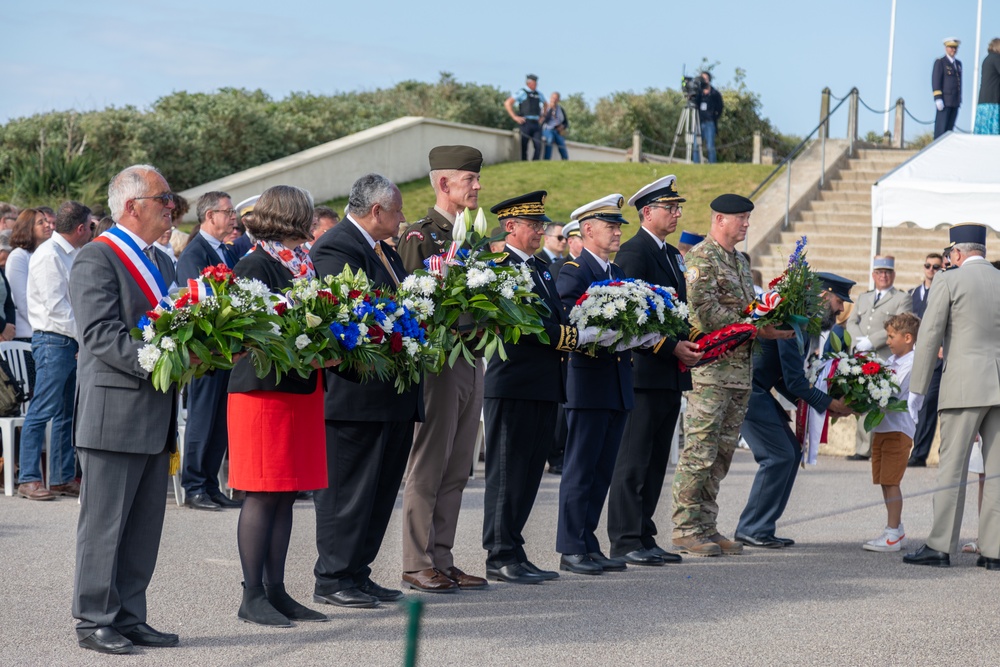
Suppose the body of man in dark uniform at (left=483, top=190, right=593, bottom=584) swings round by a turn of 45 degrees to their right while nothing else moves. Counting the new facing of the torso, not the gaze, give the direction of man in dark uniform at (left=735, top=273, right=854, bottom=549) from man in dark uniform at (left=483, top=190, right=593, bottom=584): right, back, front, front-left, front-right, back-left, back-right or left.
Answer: back-left

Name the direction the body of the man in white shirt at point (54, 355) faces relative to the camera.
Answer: to the viewer's right

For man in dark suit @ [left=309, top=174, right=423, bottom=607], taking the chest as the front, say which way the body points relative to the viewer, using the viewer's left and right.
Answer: facing to the right of the viewer

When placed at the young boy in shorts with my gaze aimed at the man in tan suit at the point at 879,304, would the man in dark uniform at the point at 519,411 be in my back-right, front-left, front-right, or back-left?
back-left

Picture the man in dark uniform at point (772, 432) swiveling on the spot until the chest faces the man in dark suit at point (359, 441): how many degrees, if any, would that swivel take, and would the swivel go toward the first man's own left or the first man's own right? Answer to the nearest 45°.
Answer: approximately 135° to the first man's own right

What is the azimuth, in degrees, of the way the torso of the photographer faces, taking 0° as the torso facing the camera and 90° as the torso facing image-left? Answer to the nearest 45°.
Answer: approximately 45°

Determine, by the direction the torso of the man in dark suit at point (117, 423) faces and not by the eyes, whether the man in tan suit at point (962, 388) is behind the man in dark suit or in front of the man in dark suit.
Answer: in front

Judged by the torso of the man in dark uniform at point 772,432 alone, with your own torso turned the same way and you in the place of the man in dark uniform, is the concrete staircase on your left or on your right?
on your left

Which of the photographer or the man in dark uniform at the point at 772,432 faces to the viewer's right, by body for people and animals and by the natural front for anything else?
the man in dark uniform

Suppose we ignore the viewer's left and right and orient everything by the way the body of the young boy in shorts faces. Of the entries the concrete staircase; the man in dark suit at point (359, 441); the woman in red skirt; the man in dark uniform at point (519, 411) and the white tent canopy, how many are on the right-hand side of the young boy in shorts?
2

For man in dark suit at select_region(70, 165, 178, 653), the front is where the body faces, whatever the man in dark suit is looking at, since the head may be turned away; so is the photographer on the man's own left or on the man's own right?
on the man's own left

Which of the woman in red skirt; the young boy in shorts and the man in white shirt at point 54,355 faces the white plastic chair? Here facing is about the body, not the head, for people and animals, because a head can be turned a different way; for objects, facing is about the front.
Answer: the young boy in shorts
